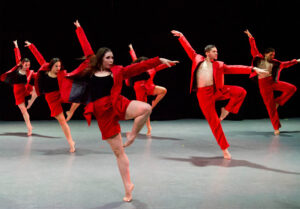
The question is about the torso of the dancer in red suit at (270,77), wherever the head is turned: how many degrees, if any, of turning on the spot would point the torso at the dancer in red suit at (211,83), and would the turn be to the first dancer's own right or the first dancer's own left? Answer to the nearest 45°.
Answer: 0° — they already face them

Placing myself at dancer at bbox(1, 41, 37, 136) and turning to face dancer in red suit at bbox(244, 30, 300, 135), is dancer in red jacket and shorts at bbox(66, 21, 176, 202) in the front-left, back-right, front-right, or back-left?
front-right

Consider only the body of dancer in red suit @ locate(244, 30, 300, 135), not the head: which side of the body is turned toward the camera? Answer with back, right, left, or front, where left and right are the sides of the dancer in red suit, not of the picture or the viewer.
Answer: front

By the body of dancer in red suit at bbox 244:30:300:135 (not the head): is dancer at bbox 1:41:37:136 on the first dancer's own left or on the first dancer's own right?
on the first dancer's own right

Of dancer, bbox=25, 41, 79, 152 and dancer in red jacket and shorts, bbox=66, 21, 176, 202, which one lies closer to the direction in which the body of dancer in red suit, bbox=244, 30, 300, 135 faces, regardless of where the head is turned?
the dancer in red jacket and shorts

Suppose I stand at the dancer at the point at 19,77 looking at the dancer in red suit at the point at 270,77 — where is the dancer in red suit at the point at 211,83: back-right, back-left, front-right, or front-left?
front-right

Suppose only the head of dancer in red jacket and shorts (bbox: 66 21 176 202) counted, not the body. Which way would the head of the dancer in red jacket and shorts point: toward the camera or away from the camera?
toward the camera

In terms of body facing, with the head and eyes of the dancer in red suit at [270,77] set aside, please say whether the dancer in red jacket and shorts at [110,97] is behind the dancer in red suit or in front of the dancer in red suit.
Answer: in front

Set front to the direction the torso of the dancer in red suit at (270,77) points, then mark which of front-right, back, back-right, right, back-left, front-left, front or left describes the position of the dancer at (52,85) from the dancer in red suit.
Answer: front-right

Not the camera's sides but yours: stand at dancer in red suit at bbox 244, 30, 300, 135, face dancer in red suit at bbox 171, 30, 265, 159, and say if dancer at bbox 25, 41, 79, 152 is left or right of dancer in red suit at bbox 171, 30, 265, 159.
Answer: right

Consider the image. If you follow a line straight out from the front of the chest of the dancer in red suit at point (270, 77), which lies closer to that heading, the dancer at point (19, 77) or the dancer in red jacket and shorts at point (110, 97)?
the dancer in red jacket and shorts

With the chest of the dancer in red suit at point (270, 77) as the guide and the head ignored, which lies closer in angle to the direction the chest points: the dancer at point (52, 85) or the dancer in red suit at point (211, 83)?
the dancer in red suit
